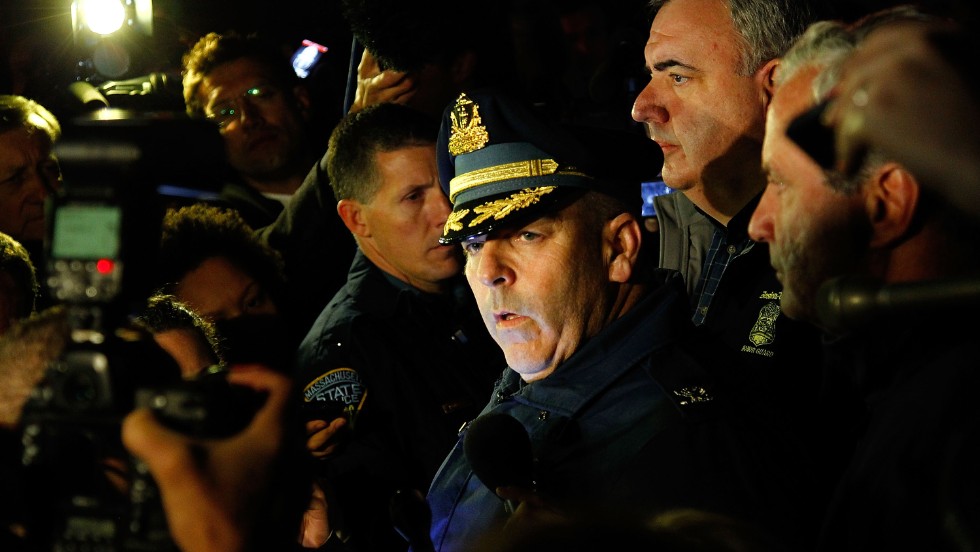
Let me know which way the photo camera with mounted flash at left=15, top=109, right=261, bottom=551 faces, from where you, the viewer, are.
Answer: facing away from the viewer and to the right of the viewer

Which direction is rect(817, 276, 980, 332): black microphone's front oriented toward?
to the viewer's left

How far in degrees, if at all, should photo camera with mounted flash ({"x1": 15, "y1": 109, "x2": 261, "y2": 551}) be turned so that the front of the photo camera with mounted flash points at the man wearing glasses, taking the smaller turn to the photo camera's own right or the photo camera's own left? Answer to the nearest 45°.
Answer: approximately 45° to the photo camera's own left

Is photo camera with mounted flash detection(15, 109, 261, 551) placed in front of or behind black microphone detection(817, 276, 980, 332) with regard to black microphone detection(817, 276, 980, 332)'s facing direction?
in front

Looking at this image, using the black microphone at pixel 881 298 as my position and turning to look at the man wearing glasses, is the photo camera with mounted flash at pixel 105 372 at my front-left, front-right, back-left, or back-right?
front-left

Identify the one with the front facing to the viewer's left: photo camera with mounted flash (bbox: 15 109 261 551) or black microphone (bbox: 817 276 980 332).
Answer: the black microphone

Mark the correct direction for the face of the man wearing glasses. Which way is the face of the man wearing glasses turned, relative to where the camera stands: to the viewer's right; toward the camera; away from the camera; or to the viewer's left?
toward the camera

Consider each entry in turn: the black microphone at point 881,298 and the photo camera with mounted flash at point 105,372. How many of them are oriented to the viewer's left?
1

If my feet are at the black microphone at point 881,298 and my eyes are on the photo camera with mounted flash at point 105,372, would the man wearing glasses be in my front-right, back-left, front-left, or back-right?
front-right
